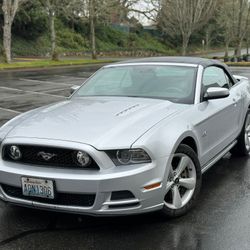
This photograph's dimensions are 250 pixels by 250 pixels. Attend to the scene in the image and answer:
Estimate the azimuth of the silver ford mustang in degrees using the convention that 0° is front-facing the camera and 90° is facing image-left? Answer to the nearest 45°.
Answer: approximately 45°
